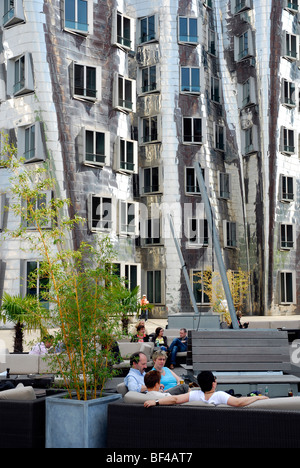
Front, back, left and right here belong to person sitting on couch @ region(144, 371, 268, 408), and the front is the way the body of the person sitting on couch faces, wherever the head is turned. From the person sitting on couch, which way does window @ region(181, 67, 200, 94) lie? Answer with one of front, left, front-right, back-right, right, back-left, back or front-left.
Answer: front

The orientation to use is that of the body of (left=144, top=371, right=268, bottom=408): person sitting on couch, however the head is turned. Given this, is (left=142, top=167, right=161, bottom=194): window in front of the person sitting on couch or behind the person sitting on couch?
in front

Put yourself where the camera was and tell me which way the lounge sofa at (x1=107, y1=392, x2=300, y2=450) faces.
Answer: facing away from the viewer

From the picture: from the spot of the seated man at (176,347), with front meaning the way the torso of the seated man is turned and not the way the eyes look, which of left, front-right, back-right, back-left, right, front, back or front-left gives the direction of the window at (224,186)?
back-right

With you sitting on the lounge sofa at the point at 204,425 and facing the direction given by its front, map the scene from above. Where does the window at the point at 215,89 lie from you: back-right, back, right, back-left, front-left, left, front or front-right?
front

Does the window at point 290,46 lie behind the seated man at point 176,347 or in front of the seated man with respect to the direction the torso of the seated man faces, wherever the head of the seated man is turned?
behind

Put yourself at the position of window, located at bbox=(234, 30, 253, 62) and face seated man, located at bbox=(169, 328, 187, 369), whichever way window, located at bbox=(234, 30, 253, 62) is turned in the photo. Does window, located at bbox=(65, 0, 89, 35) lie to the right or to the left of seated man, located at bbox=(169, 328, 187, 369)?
right

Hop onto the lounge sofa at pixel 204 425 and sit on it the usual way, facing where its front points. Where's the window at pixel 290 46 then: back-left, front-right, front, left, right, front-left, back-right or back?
front

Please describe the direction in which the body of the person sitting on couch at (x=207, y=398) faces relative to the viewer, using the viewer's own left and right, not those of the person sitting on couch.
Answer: facing away from the viewer

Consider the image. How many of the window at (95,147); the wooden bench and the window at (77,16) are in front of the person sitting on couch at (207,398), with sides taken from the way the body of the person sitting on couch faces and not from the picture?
3

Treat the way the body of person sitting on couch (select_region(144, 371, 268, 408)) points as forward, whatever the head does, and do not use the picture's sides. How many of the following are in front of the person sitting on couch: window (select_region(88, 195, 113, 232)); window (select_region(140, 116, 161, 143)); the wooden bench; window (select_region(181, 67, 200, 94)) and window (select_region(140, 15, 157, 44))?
5

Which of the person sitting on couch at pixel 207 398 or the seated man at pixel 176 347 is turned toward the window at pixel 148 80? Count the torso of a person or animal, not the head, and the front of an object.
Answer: the person sitting on couch

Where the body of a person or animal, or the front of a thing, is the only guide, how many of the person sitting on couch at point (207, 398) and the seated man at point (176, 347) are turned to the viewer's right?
0

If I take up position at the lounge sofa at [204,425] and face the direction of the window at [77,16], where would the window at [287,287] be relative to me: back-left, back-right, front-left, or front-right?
front-right

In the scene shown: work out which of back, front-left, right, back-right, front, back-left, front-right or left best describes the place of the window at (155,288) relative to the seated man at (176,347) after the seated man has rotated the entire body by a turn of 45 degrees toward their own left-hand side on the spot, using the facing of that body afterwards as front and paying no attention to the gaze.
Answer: back

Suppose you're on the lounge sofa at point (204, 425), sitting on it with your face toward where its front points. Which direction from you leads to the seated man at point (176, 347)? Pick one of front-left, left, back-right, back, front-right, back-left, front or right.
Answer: front
